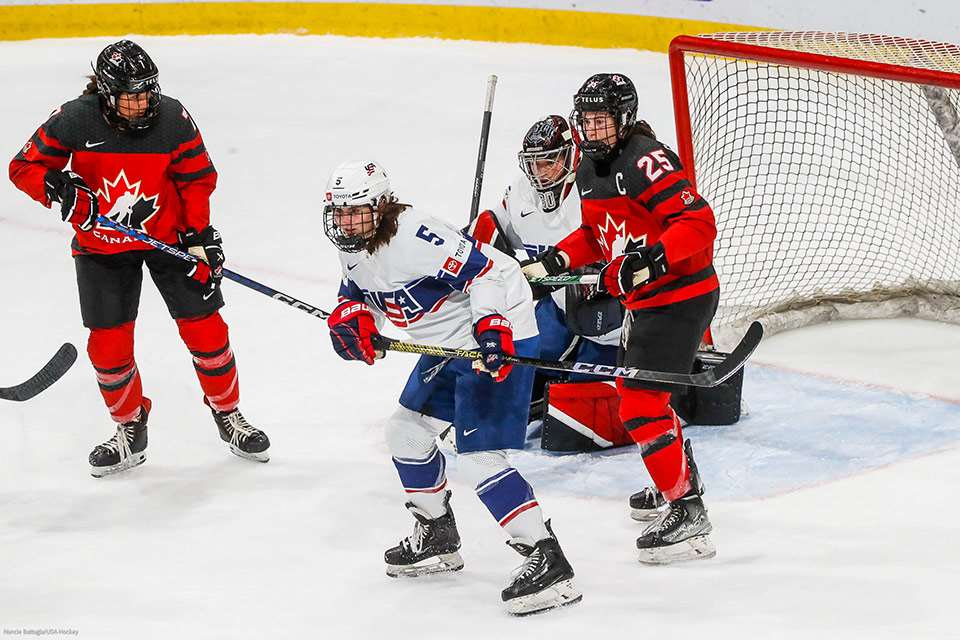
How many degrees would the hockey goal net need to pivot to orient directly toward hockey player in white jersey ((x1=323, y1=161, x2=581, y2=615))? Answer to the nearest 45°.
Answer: approximately 45° to its left

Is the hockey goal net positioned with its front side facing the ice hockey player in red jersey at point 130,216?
yes

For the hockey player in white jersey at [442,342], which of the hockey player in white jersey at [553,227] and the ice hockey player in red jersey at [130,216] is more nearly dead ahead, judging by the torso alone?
the ice hockey player in red jersey

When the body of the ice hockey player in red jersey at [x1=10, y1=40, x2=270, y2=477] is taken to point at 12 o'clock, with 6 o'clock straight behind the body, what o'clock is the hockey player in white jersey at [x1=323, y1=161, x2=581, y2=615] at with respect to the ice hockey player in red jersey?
The hockey player in white jersey is roughly at 11 o'clock from the ice hockey player in red jersey.

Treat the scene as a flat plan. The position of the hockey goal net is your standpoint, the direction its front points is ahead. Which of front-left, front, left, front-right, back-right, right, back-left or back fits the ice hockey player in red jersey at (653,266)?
front-left

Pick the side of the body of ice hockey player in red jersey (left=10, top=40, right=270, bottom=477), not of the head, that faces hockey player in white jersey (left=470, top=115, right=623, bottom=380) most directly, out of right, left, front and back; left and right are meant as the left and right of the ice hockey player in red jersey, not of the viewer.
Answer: left

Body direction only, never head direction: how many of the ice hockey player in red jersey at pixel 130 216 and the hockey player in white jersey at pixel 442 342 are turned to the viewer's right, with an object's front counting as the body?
0
